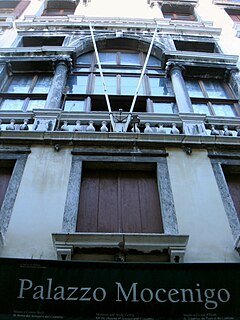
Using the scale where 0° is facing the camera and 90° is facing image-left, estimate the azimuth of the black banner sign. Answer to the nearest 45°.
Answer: approximately 0°

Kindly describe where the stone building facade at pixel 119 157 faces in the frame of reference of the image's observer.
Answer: facing the viewer
